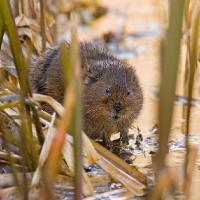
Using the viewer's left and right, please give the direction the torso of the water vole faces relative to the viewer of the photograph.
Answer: facing the viewer and to the right of the viewer

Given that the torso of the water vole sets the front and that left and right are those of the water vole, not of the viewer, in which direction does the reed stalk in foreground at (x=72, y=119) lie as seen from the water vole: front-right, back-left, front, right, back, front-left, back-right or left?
front-right

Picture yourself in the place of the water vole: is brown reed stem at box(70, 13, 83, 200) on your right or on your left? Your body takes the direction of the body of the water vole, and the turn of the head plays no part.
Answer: on your right
